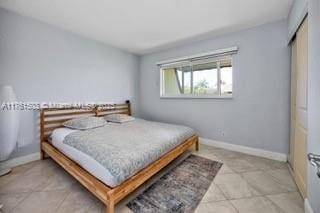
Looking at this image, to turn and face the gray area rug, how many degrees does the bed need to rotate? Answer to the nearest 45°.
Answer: approximately 45° to its left

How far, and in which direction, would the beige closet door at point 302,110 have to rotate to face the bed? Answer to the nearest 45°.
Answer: approximately 45° to its left

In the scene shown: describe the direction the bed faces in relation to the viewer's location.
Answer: facing the viewer and to the right of the viewer

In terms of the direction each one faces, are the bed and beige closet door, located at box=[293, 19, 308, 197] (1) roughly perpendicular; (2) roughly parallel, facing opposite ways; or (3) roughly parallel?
roughly parallel, facing opposite ways

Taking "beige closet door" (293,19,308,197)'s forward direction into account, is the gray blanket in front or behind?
in front

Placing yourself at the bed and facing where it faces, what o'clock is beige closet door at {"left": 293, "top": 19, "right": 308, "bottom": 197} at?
The beige closet door is roughly at 11 o'clock from the bed.

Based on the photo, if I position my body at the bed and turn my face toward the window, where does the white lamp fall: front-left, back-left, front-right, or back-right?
back-left

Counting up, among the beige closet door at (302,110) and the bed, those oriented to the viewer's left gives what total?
1

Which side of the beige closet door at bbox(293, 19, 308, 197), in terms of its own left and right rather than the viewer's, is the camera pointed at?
left

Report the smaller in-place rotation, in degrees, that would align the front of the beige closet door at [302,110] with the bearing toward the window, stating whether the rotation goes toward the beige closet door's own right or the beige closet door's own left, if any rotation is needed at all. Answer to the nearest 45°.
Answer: approximately 45° to the beige closet door's own right

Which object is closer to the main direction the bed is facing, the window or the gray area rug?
the gray area rug

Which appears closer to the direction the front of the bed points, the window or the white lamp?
the window
